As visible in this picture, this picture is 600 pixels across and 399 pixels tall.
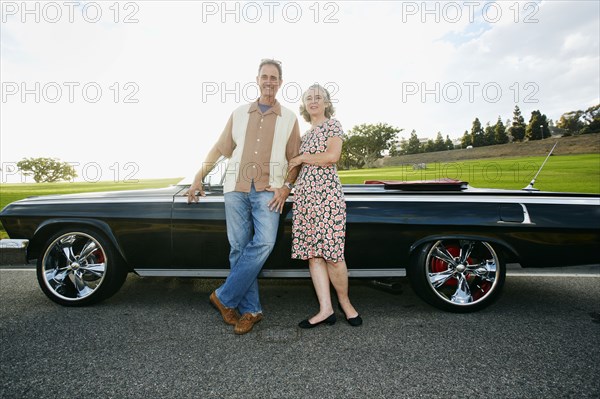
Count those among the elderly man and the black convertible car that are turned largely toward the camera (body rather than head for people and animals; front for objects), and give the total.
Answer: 1

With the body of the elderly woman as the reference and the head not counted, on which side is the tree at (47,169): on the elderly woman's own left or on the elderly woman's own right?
on the elderly woman's own right

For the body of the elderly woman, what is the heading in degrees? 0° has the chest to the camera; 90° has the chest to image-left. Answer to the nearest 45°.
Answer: approximately 45°

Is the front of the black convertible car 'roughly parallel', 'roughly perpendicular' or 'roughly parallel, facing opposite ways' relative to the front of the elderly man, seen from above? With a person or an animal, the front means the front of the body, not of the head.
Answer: roughly perpendicular

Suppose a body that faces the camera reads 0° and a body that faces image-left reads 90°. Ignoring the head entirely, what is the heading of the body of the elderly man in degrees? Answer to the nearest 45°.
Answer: approximately 0°

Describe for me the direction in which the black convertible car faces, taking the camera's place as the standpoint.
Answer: facing to the left of the viewer
